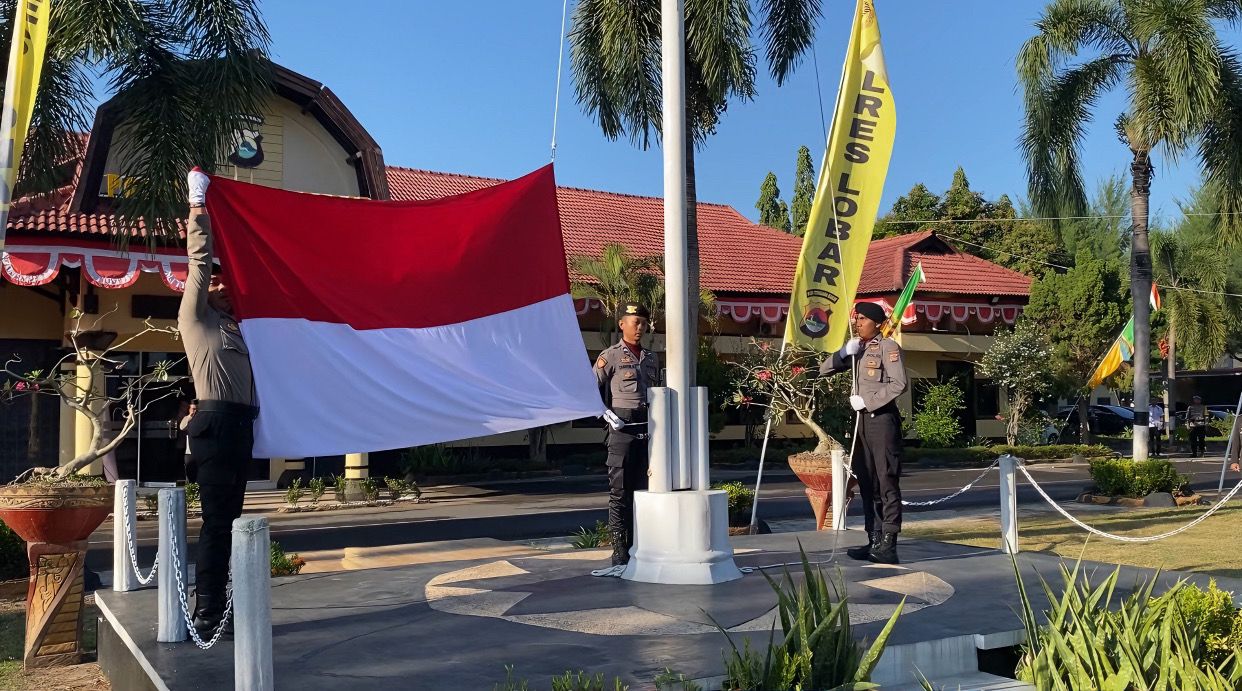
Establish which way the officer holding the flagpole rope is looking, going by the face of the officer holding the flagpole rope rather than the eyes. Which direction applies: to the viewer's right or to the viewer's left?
to the viewer's left

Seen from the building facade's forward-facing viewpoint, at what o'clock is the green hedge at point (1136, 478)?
The green hedge is roughly at 11 o'clock from the building facade.

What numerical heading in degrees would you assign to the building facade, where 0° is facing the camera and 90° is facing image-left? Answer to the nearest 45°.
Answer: approximately 315°

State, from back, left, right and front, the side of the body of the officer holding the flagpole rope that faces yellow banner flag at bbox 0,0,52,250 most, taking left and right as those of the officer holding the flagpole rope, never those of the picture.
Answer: front

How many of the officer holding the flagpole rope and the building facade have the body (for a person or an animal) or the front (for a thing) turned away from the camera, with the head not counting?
0

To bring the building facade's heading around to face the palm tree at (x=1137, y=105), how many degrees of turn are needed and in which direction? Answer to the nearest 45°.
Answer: approximately 45° to its left

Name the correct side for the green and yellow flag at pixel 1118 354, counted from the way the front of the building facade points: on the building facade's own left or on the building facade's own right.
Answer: on the building facade's own left

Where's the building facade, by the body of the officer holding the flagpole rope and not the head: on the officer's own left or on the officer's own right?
on the officer's own right

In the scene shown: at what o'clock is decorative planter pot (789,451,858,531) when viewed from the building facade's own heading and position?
The decorative planter pot is roughly at 12 o'clock from the building facade.

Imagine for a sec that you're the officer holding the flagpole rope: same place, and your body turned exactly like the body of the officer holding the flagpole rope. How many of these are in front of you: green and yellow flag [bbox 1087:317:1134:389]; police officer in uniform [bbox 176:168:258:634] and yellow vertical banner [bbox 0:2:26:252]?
2

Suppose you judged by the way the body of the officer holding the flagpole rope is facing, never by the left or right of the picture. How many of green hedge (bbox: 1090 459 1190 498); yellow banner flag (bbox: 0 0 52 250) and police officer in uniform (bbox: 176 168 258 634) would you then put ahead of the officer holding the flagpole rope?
2

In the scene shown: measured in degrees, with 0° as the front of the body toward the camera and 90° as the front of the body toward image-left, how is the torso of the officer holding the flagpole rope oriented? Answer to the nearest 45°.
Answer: approximately 45°

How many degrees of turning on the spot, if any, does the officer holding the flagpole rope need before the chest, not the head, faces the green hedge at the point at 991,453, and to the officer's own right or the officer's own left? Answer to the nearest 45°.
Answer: approximately 135° to the officer's own right

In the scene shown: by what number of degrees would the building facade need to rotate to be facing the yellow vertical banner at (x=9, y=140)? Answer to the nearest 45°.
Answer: approximately 45° to its right

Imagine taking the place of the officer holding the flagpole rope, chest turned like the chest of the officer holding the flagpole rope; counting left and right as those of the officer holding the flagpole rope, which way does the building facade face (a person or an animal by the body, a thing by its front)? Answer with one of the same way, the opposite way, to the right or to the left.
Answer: to the left
